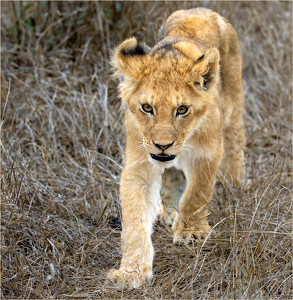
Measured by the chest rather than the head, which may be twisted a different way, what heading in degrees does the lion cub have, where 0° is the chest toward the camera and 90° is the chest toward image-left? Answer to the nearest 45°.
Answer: approximately 0°
